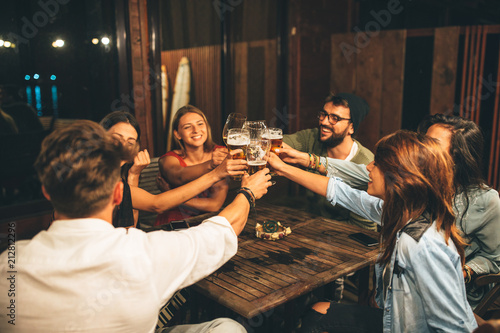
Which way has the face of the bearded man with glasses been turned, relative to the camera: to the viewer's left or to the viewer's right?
to the viewer's left

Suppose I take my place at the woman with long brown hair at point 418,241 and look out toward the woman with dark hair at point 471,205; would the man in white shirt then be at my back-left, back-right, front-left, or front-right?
back-left

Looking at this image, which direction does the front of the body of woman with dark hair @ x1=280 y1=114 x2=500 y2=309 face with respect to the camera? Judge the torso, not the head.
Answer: to the viewer's left

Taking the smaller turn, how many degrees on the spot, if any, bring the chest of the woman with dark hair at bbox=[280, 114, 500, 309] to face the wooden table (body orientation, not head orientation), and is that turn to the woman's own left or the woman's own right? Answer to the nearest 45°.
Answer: approximately 45° to the woman's own left

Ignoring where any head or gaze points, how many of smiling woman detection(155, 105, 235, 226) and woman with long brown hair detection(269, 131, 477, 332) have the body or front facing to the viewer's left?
1

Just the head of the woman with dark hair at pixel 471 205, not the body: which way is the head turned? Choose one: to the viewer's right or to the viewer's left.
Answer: to the viewer's left

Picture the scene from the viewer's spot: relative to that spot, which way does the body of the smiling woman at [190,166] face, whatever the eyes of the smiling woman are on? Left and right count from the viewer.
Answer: facing the viewer and to the right of the viewer

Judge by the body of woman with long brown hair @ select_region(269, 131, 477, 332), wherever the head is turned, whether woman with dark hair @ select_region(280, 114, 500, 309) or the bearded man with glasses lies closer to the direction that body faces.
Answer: the bearded man with glasses

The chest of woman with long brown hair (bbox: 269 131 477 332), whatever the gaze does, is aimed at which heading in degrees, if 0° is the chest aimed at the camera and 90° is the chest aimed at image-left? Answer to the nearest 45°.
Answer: approximately 90°

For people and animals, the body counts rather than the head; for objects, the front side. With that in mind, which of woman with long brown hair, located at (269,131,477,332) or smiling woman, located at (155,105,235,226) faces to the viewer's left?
the woman with long brown hair

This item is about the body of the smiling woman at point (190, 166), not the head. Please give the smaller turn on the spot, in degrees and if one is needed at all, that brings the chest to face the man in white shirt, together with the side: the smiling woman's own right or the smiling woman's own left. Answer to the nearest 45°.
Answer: approximately 45° to the smiling woman's own right

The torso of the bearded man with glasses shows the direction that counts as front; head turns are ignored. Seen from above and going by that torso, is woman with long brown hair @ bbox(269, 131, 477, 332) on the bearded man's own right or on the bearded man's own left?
on the bearded man's own left

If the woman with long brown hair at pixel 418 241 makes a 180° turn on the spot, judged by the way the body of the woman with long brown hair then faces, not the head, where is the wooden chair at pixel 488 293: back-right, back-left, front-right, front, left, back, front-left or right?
front-left

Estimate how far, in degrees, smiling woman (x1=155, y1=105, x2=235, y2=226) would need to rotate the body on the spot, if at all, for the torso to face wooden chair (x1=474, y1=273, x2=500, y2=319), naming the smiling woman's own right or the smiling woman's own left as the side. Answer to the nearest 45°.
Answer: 0° — they already face it

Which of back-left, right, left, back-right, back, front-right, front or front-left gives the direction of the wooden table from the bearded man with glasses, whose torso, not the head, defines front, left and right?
front-left

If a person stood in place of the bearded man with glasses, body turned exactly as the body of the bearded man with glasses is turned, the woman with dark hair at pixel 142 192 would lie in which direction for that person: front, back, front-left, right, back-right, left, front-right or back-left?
front

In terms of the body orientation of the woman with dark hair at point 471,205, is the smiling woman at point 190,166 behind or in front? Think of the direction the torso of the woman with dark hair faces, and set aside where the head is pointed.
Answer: in front

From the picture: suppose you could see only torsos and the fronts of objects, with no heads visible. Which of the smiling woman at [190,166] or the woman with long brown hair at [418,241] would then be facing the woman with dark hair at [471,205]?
the smiling woman

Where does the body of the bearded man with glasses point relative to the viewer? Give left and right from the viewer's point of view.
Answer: facing the viewer and to the left of the viewer
